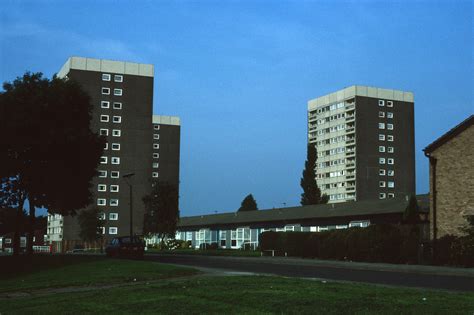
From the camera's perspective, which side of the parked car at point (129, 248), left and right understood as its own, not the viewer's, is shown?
left

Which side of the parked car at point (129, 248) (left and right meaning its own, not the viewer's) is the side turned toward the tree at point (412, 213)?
back

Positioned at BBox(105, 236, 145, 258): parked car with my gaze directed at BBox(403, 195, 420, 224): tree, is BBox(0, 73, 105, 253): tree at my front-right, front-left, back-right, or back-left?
back-left

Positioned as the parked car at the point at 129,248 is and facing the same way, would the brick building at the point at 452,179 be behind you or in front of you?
behind
